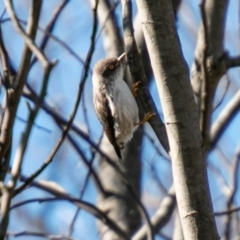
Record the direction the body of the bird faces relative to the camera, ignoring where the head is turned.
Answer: to the viewer's right
